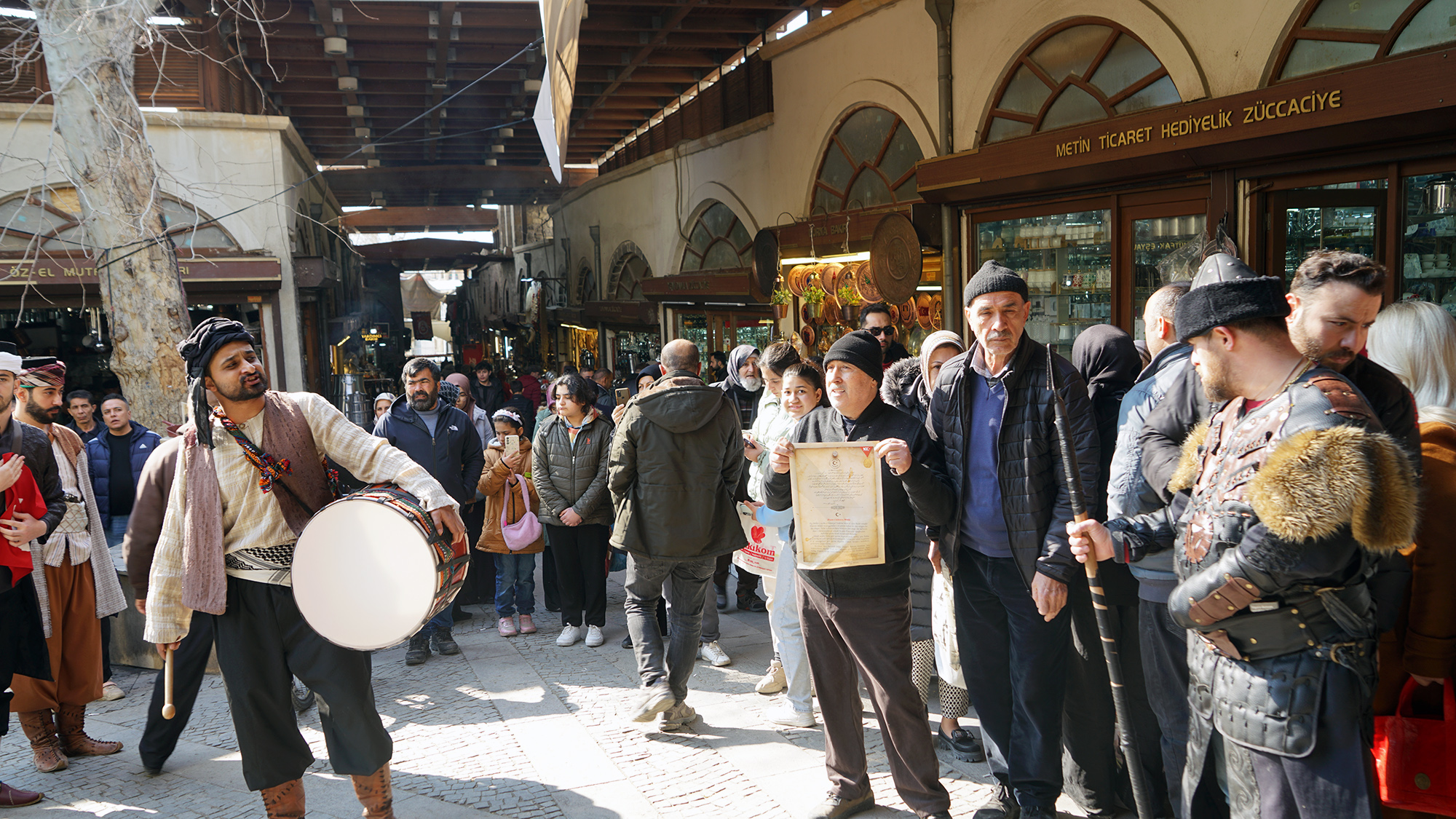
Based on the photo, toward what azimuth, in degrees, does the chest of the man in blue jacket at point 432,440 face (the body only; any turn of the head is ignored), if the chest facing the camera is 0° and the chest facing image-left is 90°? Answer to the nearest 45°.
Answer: approximately 0°

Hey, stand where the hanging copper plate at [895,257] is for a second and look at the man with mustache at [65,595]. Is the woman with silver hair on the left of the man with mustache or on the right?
left

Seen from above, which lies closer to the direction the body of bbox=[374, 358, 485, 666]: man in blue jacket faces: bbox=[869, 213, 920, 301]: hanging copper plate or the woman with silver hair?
the woman with silver hair

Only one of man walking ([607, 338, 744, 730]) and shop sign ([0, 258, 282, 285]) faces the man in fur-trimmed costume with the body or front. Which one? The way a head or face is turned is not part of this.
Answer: the shop sign

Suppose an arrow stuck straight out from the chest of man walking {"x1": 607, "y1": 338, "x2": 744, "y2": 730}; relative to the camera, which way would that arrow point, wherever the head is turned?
away from the camera

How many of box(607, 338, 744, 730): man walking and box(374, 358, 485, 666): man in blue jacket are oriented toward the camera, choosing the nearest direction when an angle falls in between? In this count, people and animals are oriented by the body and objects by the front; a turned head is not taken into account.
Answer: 1

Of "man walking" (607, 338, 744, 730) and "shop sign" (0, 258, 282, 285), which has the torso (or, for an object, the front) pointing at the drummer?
the shop sign

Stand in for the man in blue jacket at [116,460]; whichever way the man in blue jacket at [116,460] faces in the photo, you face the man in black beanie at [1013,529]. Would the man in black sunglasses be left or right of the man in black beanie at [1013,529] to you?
left

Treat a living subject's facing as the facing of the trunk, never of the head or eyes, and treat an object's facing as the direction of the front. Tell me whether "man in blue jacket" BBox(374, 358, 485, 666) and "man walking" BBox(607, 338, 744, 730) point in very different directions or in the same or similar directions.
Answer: very different directions

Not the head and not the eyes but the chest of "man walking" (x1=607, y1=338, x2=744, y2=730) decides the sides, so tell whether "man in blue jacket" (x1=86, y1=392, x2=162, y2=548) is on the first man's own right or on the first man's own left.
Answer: on the first man's own left
